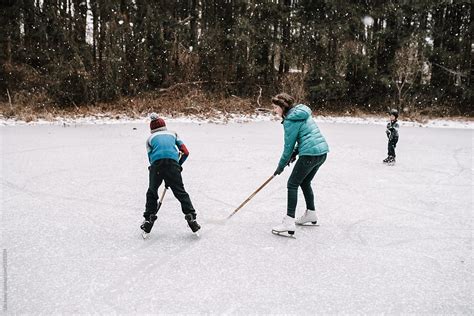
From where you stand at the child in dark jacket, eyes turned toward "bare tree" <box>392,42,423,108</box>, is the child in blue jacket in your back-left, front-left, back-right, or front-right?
back-left

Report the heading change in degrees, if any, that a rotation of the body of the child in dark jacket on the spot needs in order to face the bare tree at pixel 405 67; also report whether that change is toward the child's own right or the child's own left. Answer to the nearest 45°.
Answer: approximately 135° to the child's own right

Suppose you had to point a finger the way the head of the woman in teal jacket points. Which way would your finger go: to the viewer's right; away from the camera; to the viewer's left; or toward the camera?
to the viewer's left

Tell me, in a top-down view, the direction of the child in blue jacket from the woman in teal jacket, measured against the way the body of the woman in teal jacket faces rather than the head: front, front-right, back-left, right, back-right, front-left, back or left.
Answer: front

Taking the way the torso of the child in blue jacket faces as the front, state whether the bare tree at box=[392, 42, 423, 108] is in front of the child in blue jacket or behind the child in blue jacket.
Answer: in front

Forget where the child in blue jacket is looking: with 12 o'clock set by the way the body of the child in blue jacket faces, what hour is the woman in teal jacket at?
The woman in teal jacket is roughly at 3 o'clock from the child in blue jacket.

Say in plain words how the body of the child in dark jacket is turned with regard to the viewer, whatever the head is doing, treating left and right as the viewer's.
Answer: facing the viewer and to the left of the viewer

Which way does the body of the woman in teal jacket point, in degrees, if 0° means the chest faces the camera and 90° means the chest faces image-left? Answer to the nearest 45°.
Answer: approximately 90°

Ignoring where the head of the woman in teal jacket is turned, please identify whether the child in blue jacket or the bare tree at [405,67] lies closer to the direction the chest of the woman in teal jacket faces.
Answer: the child in blue jacket

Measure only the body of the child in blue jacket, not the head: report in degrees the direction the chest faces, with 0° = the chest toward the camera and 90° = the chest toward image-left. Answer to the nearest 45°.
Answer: approximately 180°

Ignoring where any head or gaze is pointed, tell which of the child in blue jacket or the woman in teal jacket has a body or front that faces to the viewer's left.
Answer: the woman in teal jacket

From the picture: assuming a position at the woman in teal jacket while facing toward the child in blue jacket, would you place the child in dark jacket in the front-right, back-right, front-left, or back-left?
back-right

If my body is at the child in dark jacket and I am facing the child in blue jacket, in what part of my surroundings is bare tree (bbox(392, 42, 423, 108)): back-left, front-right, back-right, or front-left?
back-right

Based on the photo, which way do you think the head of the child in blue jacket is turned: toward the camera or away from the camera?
away from the camera

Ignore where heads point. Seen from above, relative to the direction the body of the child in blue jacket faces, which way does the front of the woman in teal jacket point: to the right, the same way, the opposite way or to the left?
to the left

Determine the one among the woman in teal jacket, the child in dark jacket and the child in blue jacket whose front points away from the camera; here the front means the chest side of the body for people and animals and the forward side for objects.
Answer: the child in blue jacket
